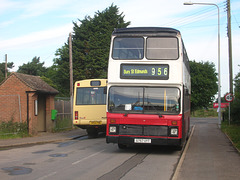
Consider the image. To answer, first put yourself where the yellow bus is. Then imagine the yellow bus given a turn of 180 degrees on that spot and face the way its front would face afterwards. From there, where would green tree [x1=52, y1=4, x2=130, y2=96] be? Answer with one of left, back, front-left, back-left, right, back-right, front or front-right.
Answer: back

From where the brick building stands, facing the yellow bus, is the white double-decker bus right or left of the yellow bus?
right

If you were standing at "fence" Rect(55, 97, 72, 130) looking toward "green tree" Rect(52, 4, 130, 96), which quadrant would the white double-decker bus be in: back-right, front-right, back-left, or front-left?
back-right

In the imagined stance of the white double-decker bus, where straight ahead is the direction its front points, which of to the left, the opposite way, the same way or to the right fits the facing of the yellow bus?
the opposite way

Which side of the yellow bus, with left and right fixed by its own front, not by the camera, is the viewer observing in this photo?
back

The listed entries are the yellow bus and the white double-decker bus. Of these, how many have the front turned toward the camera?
1

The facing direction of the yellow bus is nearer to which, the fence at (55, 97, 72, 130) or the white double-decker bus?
the fence

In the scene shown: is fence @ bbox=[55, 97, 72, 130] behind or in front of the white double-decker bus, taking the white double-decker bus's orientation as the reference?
behind

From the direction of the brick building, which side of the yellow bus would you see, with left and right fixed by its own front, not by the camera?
left

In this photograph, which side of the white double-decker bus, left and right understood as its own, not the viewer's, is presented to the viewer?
front

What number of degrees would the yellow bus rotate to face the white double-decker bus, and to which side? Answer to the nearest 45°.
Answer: approximately 180°
